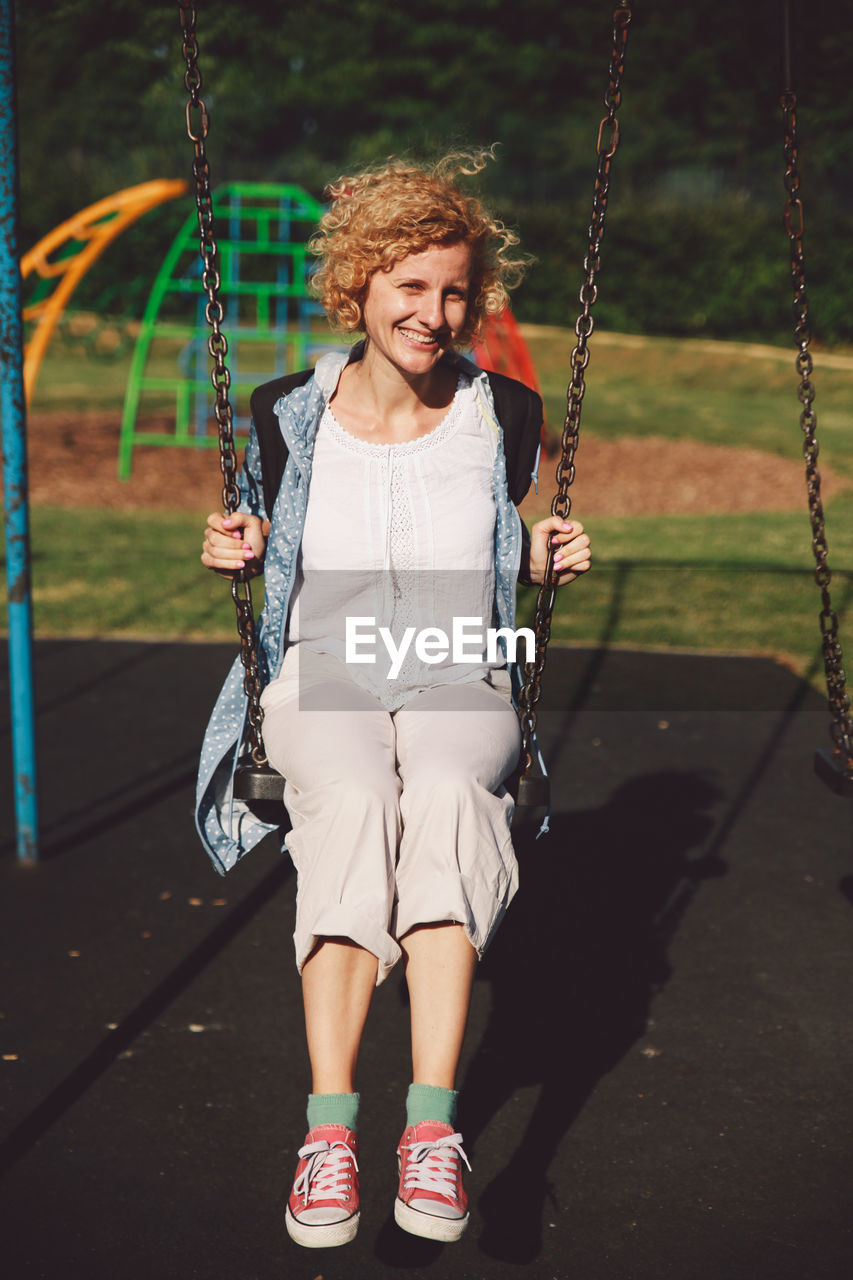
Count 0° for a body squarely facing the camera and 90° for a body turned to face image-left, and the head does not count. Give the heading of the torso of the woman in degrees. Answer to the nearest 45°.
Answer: approximately 0°

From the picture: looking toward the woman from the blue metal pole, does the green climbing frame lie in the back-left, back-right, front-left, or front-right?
back-left

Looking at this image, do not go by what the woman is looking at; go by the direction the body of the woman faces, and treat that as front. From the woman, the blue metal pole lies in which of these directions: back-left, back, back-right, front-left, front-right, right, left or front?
back-right

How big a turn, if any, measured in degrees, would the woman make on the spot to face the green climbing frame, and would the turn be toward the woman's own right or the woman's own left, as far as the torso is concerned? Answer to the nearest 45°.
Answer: approximately 180°

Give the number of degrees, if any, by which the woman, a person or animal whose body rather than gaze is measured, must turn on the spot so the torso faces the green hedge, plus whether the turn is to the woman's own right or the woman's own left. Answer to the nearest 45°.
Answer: approximately 180°
